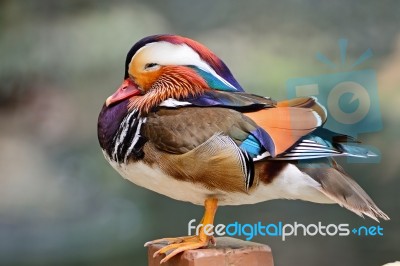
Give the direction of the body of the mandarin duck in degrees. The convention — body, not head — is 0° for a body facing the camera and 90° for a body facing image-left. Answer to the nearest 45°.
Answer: approximately 90°
